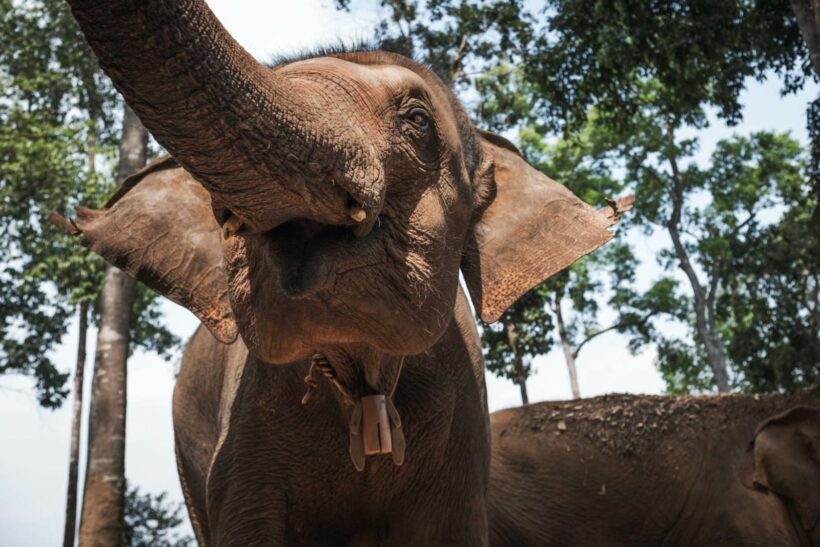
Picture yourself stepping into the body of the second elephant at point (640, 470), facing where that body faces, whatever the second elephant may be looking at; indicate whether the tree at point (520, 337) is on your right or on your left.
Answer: on your left

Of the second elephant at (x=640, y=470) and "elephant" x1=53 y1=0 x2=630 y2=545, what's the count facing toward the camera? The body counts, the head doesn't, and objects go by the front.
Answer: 1

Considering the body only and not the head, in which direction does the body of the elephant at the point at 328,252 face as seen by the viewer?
toward the camera

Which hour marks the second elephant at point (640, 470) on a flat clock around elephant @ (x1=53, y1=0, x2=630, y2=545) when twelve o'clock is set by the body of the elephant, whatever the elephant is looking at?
The second elephant is roughly at 7 o'clock from the elephant.

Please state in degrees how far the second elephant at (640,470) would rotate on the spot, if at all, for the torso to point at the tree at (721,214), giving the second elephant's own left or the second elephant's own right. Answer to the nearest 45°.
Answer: approximately 90° to the second elephant's own left

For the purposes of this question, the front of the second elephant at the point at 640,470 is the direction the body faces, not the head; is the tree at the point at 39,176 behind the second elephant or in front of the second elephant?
behind

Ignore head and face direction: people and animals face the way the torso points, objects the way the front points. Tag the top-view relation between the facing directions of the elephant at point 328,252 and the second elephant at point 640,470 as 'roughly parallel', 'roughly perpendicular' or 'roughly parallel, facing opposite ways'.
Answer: roughly perpendicular

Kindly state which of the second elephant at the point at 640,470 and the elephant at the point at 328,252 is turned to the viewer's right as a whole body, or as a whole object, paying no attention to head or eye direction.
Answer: the second elephant

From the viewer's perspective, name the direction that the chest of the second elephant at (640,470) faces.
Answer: to the viewer's right

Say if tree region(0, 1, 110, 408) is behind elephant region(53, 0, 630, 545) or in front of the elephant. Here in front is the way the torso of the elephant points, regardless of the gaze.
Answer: behind
